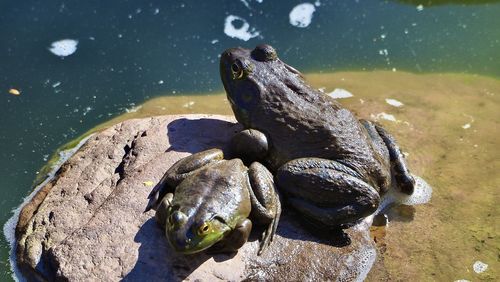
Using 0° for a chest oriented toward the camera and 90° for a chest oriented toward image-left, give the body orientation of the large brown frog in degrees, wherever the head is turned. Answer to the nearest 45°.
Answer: approximately 135°
